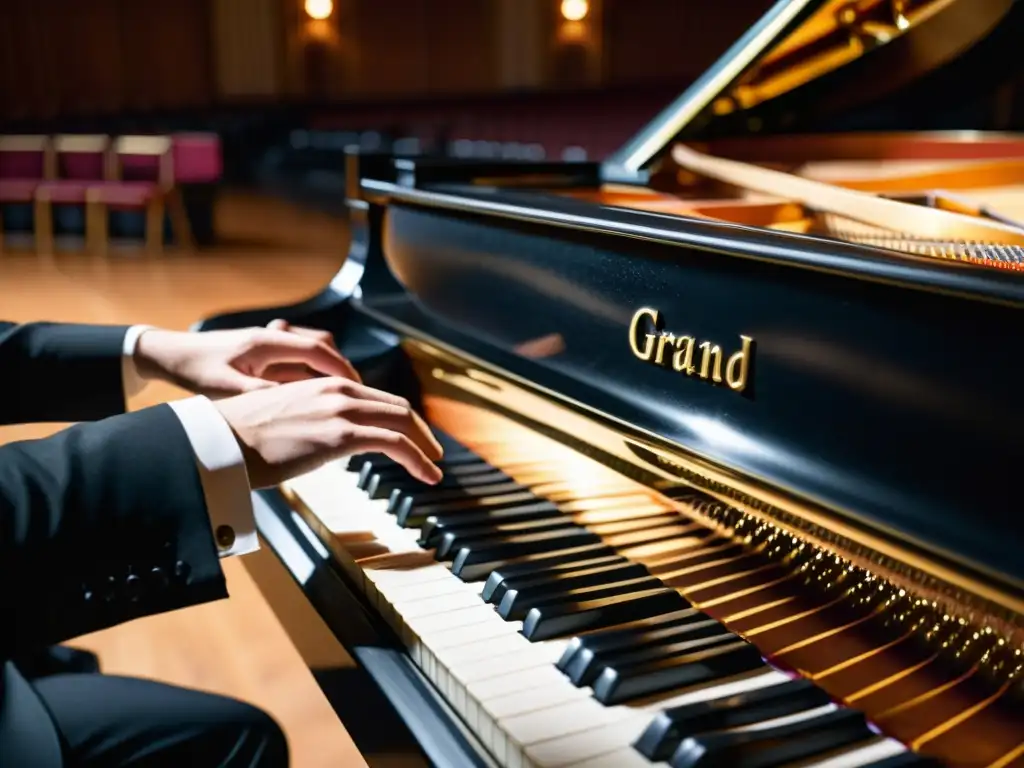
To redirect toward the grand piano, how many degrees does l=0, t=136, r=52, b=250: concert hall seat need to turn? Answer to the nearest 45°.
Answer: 0° — it already faces it

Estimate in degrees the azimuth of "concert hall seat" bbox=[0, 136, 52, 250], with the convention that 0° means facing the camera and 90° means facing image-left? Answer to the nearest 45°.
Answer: approximately 0°

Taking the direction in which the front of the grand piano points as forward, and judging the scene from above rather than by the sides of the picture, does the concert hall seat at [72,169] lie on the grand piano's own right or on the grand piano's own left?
on the grand piano's own right

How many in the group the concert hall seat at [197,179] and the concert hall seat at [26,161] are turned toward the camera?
2

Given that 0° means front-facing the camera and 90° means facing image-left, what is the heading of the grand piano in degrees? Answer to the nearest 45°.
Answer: approximately 45°

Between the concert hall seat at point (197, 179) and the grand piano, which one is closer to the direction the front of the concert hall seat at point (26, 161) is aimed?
the grand piano

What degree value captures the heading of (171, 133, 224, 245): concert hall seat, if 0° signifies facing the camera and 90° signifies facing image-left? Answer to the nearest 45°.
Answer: approximately 0°

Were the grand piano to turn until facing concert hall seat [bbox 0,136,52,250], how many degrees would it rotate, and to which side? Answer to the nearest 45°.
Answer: approximately 90° to its right

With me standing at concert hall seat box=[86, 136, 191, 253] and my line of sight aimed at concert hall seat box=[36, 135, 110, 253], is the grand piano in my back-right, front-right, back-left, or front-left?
back-left
